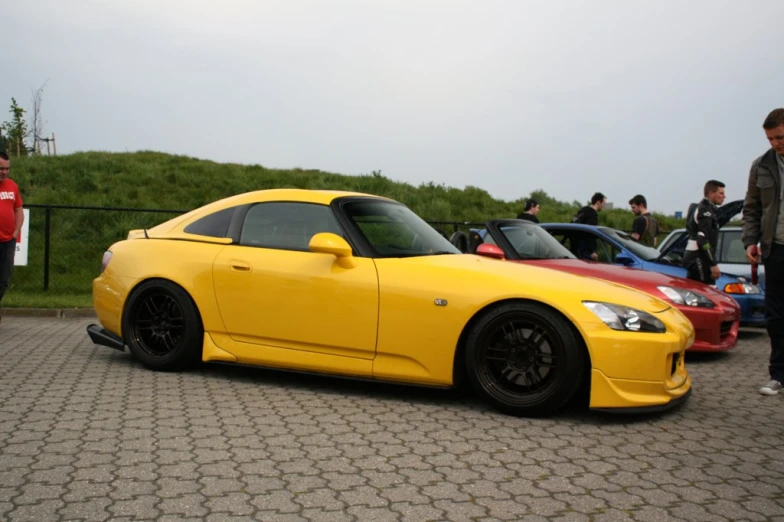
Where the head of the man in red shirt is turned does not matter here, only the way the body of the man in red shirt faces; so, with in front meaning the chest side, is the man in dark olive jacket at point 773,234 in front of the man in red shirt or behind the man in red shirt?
in front

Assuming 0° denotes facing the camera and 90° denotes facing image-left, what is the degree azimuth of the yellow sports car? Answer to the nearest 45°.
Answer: approximately 315°

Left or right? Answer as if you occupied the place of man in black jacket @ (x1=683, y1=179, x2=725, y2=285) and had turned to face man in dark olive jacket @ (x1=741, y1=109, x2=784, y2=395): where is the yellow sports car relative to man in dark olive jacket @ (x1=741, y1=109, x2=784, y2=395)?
right

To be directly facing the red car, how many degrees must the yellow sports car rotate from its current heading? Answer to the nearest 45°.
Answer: approximately 90° to its left
